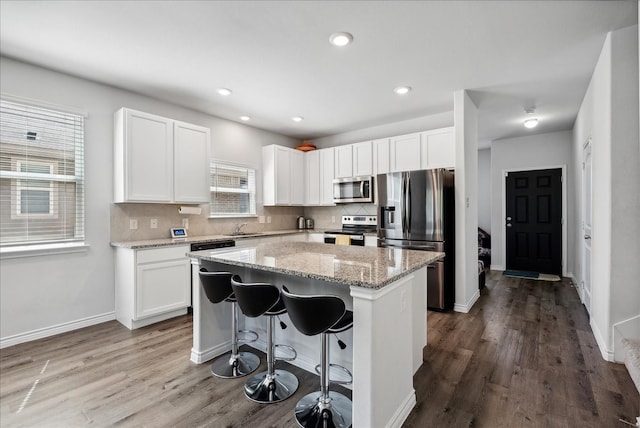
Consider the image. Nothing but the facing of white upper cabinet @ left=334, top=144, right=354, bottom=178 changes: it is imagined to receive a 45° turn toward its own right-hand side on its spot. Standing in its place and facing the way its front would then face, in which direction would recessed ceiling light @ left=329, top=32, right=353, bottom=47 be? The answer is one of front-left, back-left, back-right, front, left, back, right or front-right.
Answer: left

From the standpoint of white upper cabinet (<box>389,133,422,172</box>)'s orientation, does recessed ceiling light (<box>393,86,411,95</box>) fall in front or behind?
in front

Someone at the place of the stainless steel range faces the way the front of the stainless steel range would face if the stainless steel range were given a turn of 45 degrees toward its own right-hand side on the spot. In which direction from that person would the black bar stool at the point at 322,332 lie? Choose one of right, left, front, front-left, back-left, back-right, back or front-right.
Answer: left

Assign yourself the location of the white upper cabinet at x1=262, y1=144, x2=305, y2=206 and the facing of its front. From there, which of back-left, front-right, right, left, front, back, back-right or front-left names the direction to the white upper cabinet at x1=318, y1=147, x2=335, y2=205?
front-left

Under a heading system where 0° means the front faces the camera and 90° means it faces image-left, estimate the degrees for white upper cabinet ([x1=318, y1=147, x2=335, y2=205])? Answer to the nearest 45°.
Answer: approximately 45°

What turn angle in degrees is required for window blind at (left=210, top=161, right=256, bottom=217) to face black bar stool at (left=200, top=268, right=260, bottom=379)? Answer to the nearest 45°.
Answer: approximately 45° to its right

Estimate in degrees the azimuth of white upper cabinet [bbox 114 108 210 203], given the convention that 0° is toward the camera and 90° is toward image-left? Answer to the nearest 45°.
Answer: approximately 315°

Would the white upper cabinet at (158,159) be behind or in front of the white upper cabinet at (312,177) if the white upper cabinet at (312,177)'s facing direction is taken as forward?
in front

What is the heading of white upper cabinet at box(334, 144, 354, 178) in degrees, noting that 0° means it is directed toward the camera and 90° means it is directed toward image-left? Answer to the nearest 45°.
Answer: approximately 45°

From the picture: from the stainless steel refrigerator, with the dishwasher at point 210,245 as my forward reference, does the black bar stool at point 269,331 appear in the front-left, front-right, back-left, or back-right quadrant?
front-left

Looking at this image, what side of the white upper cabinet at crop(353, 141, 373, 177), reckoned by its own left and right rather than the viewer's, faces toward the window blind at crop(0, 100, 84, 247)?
front
